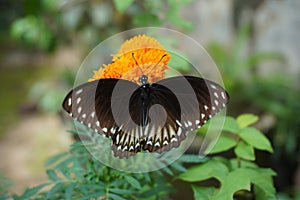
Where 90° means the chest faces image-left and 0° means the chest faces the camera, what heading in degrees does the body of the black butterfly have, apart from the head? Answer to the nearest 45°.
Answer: approximately 180°
